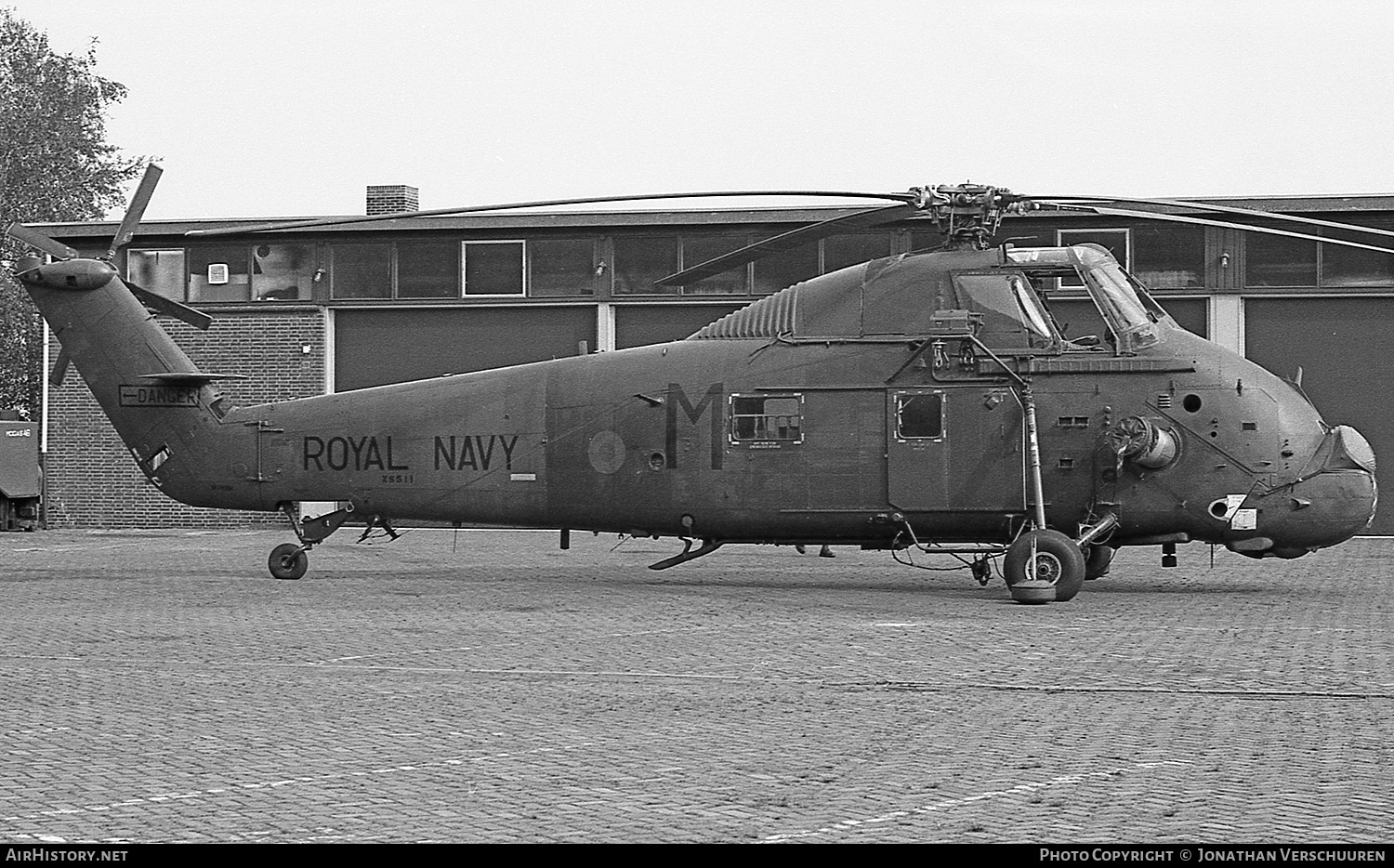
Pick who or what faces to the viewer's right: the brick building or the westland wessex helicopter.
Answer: the westland wessex helicopter

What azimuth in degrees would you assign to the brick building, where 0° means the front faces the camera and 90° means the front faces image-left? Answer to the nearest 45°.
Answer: approximately 0°

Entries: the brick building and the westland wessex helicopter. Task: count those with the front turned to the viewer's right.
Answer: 1

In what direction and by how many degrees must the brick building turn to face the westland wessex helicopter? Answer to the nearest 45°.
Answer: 0° — it already faces it

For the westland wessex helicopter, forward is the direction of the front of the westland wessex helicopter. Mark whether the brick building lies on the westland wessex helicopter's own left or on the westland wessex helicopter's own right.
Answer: on the westland wessex helicopter's own left

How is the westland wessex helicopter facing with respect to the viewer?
to the viewer's right

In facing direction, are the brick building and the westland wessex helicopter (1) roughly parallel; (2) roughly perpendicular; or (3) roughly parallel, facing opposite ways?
roughly perpendicular
